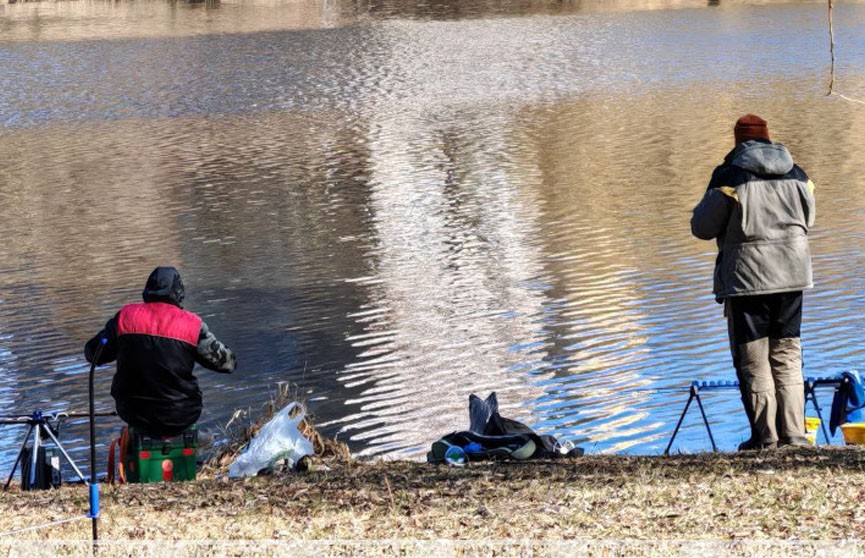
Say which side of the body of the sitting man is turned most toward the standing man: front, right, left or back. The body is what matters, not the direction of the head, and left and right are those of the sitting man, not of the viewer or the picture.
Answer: right

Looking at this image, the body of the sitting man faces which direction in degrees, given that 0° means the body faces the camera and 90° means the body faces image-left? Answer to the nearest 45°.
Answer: approximately 180°

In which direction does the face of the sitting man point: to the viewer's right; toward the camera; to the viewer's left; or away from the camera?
away from the camera

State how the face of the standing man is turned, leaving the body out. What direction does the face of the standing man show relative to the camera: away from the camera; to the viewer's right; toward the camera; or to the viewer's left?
away from the camera

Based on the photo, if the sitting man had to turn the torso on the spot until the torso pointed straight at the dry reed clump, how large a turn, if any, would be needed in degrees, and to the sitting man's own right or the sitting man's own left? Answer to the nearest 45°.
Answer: approximately 45° to the sitting man's own right

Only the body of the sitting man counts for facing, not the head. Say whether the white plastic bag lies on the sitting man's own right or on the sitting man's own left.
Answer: on the sitting man's own right
